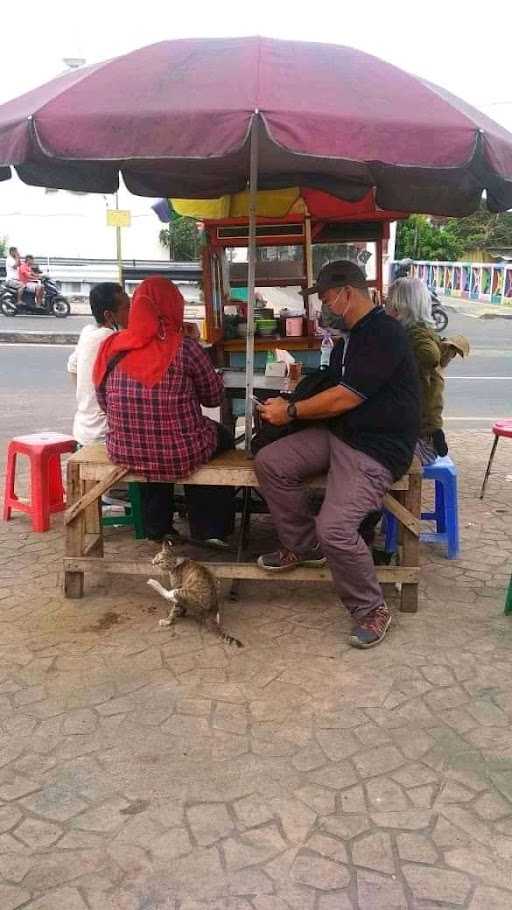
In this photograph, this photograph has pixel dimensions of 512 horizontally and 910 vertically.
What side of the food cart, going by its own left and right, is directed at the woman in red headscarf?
front

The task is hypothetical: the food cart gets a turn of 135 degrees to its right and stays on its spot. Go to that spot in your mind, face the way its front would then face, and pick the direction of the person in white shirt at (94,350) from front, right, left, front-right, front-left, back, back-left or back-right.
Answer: left

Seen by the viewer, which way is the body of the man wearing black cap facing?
to the viewer's left

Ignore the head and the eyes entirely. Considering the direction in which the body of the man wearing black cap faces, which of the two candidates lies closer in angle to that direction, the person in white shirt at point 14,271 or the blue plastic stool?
the person in white shirt

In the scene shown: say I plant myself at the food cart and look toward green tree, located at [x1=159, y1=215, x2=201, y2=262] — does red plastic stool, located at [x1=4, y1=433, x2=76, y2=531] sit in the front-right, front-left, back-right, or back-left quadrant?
back-left
